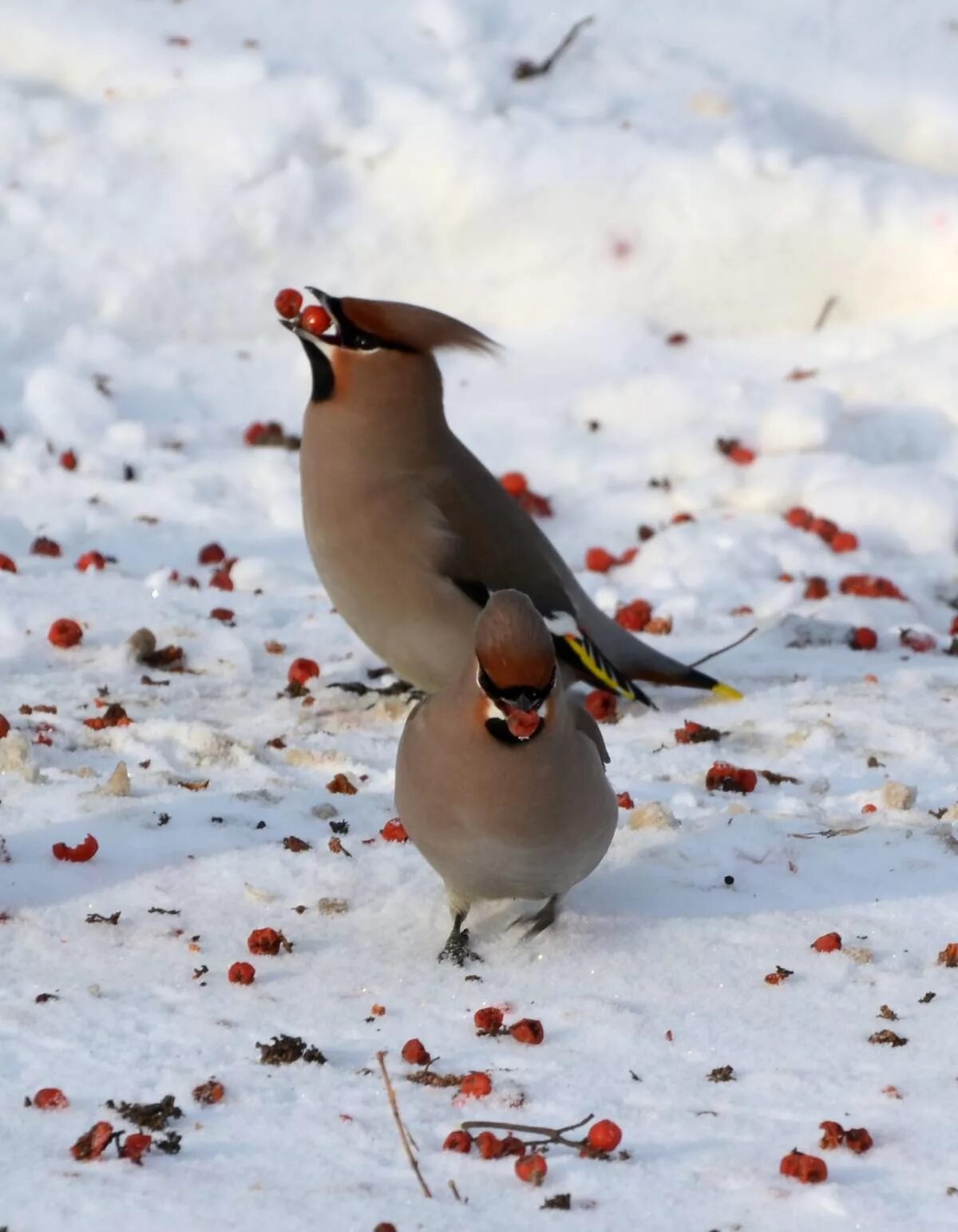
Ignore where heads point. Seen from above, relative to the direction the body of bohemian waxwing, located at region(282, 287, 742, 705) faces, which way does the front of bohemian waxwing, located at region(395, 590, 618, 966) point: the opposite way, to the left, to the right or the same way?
to the left

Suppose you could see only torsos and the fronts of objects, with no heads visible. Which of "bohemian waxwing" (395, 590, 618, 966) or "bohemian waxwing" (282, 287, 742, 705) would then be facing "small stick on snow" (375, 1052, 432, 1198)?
"bohemian waxwing" (395, 590, 618, 966)

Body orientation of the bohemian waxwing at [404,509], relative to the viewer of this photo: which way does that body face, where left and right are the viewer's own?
facing to the left of the viewer

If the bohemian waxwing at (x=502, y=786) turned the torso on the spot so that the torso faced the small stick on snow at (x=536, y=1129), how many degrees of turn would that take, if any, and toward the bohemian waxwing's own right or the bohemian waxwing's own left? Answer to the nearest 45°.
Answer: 0° — it already faces it

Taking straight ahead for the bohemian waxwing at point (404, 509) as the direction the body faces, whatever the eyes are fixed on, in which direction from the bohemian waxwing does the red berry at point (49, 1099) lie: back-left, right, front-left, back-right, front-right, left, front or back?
left

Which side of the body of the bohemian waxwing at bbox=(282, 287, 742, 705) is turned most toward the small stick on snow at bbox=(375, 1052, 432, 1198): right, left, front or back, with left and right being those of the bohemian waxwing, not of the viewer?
left

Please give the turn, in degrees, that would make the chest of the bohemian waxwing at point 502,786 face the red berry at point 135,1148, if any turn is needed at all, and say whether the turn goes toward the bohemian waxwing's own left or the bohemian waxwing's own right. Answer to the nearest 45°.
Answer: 0° — it already faces it

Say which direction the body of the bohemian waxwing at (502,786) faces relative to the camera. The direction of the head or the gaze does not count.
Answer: toward the camera

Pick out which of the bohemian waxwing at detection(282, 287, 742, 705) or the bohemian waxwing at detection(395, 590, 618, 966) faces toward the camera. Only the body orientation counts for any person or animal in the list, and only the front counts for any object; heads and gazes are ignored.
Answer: the bohemian waxwing at detection(395, 590, 618, 966)

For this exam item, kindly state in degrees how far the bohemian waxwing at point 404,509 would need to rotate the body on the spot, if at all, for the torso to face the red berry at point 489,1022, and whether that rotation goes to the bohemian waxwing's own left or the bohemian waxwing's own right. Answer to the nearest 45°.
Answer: approximately 90° to the bohemian waxwing's own left

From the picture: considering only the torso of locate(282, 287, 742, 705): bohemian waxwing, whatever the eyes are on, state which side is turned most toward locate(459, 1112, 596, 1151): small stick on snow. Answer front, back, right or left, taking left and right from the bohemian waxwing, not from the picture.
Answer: left

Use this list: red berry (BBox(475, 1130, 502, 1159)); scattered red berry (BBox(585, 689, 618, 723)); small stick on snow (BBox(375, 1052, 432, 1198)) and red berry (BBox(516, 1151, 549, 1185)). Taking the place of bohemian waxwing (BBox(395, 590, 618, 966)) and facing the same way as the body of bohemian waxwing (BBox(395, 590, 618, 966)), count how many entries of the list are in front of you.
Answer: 3

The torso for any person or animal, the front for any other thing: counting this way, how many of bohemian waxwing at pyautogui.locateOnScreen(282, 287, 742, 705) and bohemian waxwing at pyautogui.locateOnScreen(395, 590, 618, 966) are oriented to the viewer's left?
1
